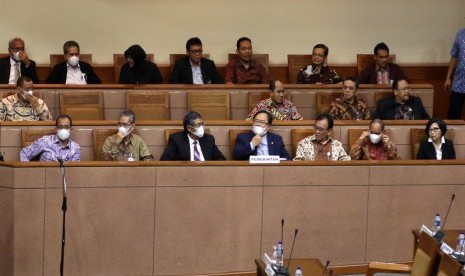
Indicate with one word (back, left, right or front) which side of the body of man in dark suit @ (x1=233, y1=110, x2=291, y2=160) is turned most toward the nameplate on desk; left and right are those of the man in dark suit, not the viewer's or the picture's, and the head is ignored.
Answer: front

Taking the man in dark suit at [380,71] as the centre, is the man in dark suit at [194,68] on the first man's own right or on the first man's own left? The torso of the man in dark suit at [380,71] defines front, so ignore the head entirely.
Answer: on the first man's own right

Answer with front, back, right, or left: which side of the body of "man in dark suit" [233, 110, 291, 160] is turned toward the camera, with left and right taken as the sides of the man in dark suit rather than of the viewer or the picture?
front

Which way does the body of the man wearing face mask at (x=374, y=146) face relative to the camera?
toward the camera

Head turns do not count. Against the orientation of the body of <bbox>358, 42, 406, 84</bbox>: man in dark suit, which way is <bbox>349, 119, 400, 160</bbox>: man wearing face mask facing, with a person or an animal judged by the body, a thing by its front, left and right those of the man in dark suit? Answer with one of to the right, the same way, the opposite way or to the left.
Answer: the same way

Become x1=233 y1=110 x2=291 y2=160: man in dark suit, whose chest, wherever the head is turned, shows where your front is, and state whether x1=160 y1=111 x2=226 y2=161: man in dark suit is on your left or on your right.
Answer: on your right

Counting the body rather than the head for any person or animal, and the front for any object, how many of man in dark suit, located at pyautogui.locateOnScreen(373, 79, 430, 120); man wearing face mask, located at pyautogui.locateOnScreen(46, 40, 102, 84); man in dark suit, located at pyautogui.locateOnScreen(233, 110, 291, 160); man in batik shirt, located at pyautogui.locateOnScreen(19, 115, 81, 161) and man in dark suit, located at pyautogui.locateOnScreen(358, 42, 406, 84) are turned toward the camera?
5

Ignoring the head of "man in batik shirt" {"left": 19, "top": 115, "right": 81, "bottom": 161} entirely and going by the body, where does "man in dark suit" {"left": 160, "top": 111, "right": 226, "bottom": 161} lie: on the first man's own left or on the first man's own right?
on the first man's own left

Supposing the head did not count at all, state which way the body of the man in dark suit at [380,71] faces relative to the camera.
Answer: toward the camera

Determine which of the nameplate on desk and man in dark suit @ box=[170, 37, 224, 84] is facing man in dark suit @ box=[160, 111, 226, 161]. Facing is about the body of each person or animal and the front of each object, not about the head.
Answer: man in dark suit @ box=[170, 37, 224, 84]

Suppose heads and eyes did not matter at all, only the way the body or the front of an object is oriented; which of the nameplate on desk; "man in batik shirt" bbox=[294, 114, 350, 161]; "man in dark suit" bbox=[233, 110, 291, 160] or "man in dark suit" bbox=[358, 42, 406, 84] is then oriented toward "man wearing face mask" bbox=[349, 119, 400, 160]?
"man in dark suit" bbox=[358, 42, 406, 84]

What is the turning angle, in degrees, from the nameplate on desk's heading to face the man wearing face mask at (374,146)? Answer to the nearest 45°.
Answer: approximately 135° to its left
